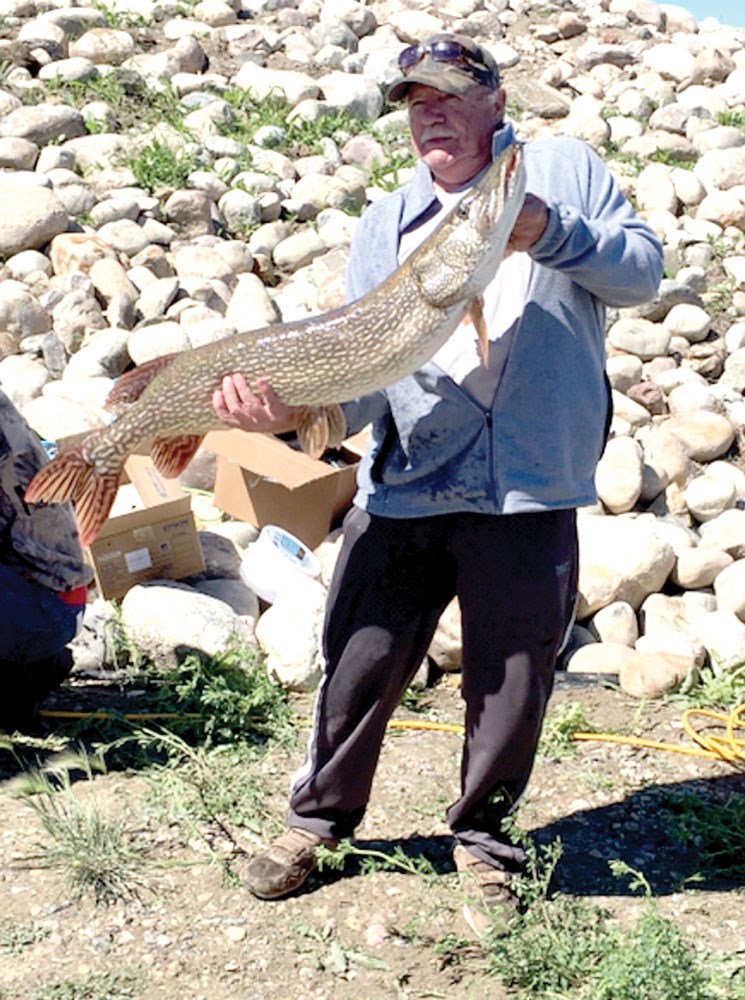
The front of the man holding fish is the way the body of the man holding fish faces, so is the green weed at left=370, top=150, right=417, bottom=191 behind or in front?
behind

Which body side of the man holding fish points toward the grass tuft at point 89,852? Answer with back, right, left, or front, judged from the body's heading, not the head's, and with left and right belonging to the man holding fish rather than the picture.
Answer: right

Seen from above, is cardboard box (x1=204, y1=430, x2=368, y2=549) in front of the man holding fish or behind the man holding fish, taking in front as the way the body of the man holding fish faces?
behind

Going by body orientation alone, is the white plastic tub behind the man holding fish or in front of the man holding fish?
behind

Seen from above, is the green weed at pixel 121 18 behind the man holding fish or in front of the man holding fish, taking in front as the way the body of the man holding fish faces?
behind

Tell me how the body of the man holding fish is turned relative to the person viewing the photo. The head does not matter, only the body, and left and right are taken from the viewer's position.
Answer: facing the viewer
